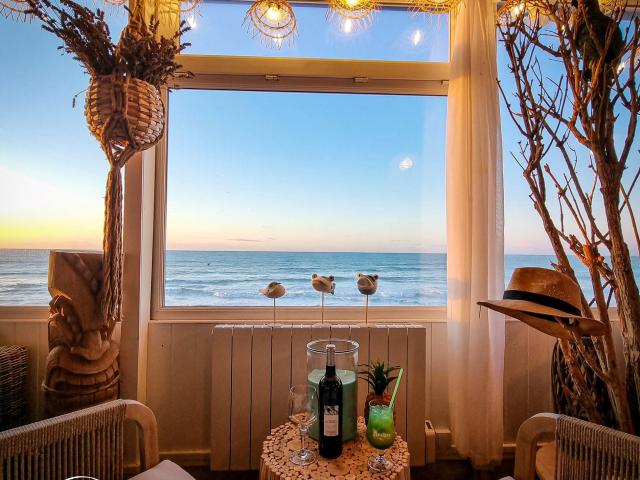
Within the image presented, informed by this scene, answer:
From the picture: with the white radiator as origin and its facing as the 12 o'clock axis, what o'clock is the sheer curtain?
The sheer curtain is roughly at 9 o'clock from the white radiator.

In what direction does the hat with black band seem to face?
to the viewer's left

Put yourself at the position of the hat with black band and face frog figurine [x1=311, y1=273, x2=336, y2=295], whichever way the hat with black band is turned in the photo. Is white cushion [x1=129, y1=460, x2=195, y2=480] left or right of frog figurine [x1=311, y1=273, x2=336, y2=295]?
left

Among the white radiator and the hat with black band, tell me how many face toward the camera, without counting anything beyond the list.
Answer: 1

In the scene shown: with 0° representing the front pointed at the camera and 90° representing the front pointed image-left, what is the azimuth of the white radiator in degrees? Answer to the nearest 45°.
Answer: approximately 0°

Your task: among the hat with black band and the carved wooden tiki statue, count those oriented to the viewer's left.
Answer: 1
